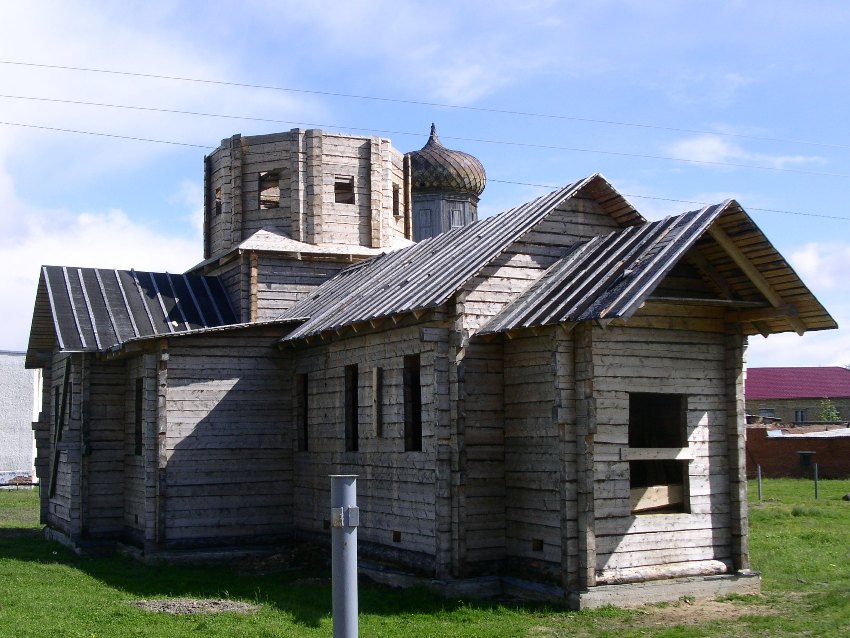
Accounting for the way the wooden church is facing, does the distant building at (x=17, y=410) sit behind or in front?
behind

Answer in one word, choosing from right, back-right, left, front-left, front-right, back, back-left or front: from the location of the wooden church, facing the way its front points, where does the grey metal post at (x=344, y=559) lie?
front-right

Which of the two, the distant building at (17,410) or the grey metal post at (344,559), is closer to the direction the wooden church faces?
the grey metal post

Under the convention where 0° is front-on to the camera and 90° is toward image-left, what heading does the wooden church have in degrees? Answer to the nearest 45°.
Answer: approximately 315°
